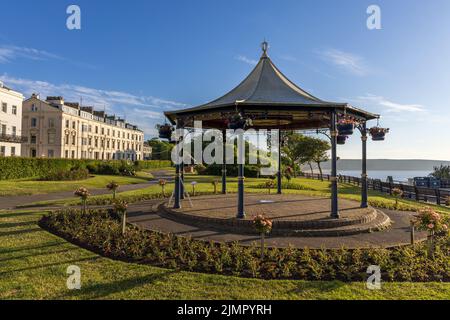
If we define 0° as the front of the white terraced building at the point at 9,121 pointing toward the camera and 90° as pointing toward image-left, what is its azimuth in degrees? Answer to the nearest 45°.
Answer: approximately 315°

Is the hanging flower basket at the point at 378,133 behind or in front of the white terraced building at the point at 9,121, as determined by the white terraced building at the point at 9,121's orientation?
in front

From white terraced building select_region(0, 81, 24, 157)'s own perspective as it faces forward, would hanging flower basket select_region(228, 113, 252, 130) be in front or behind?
in front
